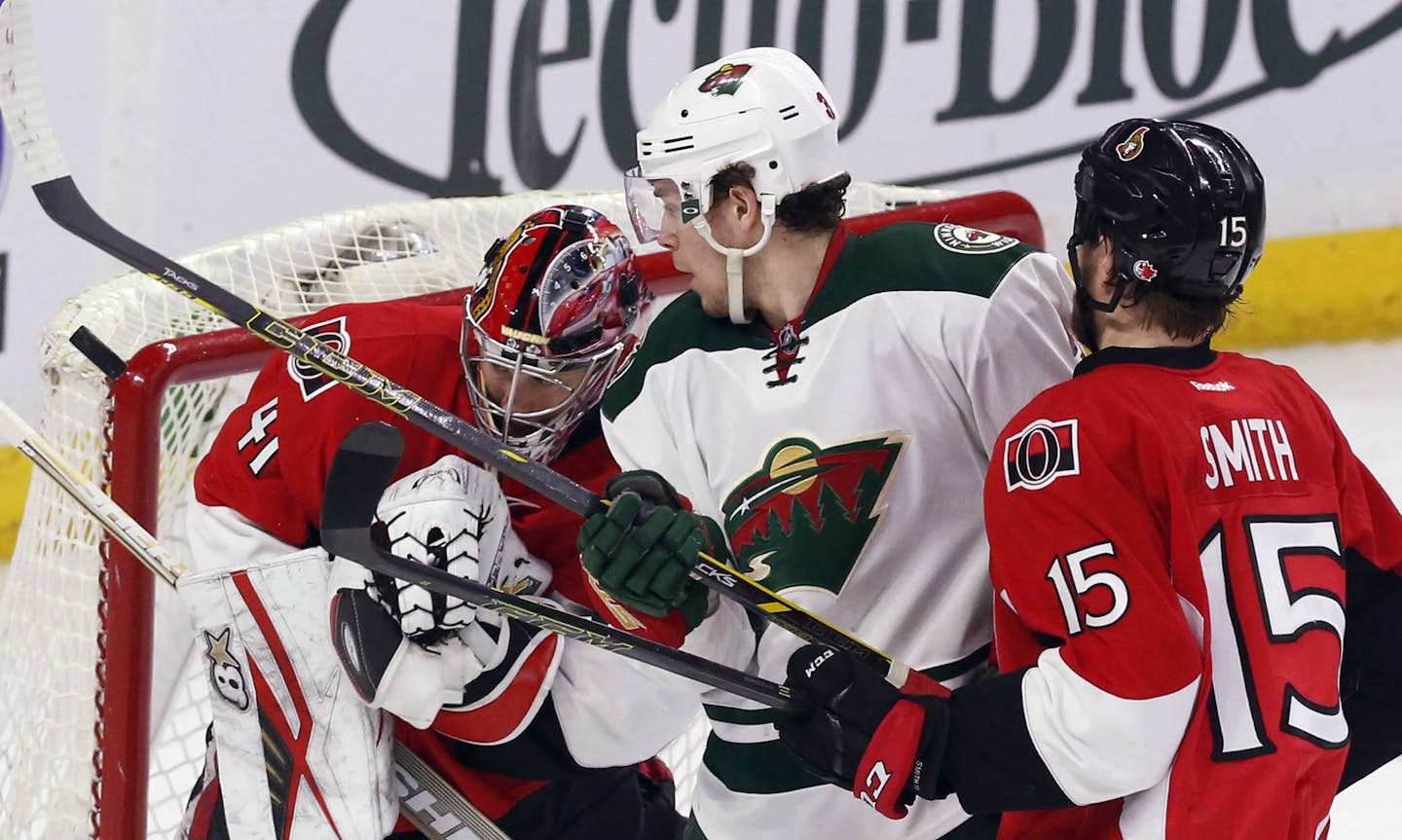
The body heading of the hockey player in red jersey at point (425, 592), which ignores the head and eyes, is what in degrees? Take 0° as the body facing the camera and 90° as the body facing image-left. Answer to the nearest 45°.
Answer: approximately 315°

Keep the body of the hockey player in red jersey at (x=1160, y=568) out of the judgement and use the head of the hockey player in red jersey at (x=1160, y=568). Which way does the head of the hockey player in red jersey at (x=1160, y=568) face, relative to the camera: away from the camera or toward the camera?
away from the camera

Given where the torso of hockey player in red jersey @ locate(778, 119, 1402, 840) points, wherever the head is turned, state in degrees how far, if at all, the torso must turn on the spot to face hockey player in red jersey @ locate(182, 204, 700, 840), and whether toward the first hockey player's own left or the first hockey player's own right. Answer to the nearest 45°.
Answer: approximately 45° to the first hockey player's own left

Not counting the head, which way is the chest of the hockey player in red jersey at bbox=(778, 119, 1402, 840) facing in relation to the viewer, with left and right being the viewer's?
facing away from the viewer and to the left of the viewer

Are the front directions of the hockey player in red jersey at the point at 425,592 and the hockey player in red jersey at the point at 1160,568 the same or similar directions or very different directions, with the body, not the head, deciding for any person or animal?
very different directions

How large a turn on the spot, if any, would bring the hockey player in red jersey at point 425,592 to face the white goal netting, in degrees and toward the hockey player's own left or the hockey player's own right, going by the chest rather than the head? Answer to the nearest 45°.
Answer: approximately 180°

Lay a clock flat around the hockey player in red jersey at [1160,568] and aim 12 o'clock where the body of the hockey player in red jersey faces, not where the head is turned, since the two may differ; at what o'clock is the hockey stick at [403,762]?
The hockey stick is roughly at 11 o'clock from the hockey player in red jersey.
